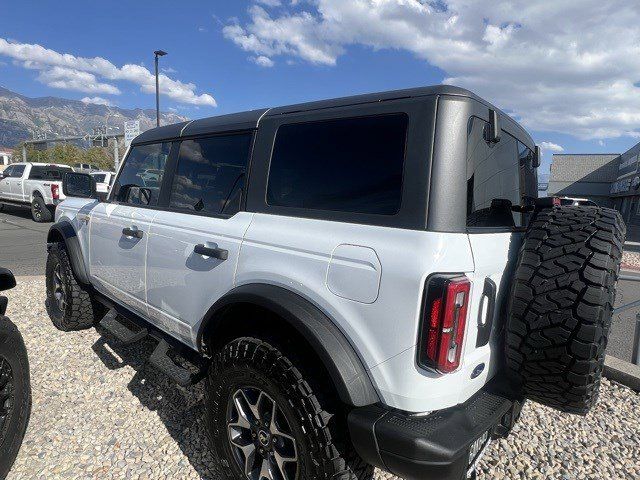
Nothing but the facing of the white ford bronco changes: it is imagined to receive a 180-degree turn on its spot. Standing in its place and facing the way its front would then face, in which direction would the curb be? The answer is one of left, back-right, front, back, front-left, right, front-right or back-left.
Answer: left

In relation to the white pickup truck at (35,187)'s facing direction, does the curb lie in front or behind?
behind

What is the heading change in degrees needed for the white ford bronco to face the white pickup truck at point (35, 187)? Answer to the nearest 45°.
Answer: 0° — it already faces it

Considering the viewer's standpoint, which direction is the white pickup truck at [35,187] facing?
facing away from the viewer and to the left of the viewer

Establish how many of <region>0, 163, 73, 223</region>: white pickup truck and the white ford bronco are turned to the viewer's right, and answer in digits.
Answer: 0

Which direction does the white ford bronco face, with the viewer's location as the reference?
facing away from the viewer and to the left of the viewer

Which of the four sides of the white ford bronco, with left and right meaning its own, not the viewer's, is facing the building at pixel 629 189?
right
